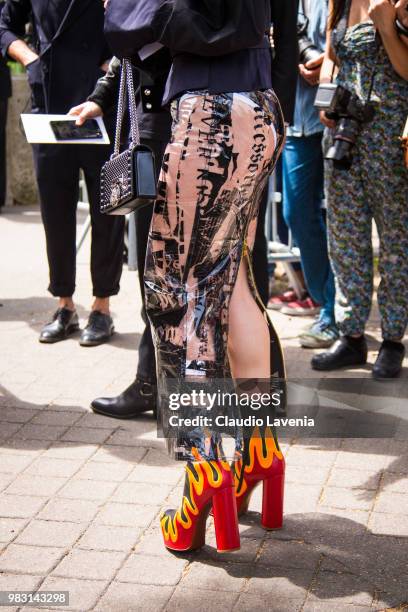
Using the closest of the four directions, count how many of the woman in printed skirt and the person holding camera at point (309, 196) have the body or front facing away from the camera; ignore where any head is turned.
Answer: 0

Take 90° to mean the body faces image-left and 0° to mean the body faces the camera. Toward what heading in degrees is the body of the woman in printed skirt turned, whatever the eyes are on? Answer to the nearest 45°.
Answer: approximately 90°

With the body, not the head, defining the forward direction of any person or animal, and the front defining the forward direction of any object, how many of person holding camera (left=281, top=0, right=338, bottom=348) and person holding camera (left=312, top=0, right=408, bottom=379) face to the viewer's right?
0

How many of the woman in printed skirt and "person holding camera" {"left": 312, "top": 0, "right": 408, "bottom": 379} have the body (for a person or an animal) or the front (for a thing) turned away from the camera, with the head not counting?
0

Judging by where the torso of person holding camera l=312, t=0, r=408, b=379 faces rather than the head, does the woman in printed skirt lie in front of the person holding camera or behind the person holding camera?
in front

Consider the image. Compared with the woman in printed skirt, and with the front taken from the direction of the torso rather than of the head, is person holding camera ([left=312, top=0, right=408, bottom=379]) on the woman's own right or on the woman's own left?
on the woman's own right

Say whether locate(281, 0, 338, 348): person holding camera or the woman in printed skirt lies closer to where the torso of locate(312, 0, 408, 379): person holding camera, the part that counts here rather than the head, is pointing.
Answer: the woman in printed skirt
